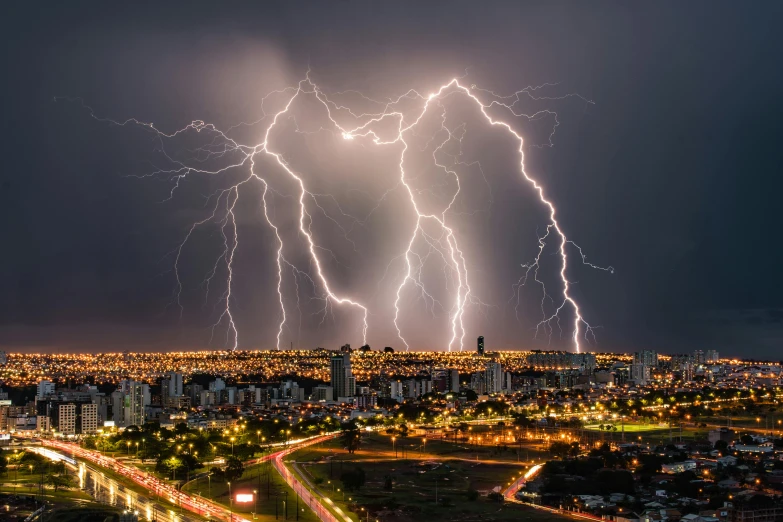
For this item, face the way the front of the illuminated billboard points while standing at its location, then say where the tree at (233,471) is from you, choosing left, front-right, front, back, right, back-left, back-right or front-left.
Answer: back

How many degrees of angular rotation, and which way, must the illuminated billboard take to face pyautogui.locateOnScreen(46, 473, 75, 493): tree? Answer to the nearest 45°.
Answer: approximately 135° to its right

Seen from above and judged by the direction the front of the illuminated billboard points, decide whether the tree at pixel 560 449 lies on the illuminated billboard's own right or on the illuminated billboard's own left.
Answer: on the illuminated billboard's own left

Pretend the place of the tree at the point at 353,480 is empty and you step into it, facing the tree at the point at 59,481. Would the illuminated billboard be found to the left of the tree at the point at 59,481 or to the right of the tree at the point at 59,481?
left

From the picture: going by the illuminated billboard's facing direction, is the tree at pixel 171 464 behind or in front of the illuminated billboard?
behind

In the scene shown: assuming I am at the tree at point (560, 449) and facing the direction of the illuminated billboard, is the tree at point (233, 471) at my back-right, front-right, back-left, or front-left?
front-right

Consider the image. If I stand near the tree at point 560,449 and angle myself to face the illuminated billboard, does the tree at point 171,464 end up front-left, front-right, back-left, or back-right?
front-right

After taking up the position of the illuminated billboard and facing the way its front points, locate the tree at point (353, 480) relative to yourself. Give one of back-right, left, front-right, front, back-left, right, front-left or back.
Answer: back-left

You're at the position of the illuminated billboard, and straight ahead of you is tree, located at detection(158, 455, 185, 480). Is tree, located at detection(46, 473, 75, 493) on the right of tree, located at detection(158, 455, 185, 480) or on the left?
left

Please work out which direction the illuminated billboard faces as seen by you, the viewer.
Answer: facing the viewer
